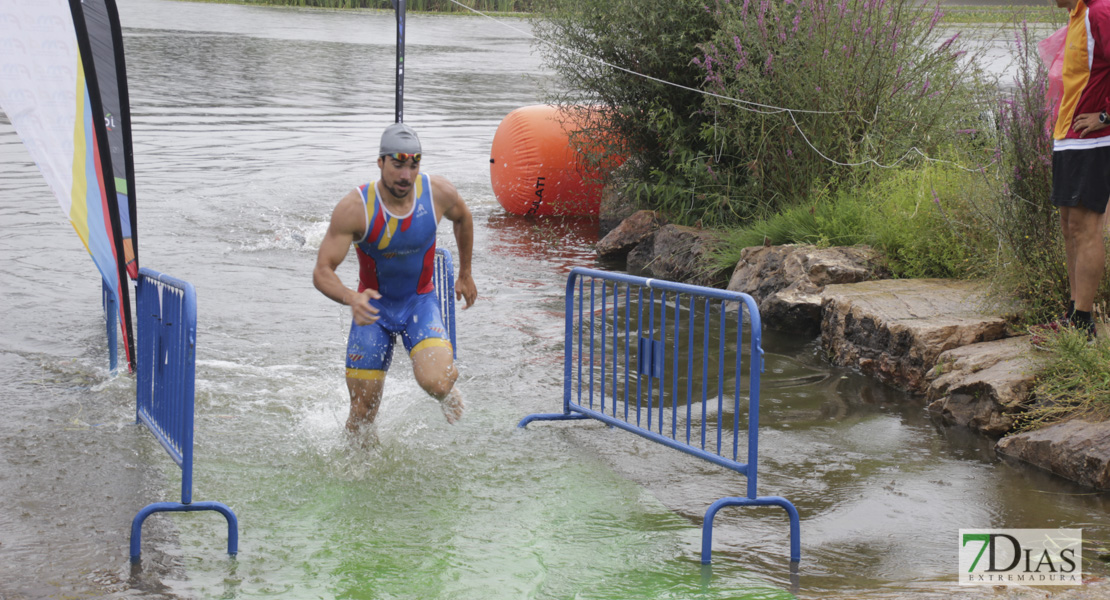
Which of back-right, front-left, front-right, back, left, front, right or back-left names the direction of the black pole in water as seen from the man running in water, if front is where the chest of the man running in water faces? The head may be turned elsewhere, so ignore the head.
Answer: back

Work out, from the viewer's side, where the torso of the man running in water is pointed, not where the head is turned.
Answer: toward the camera

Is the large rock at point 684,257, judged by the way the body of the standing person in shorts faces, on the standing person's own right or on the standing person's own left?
on the standing person's own right

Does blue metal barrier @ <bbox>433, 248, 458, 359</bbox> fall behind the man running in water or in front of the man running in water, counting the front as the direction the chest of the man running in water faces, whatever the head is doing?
behind

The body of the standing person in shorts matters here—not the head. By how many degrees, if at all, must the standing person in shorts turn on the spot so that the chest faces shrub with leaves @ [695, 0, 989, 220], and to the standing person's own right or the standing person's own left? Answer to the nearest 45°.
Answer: approximately 90° to the standing person's own right

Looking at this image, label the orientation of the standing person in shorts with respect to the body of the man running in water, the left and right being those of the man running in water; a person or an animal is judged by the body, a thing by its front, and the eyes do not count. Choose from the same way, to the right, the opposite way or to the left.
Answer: to the right

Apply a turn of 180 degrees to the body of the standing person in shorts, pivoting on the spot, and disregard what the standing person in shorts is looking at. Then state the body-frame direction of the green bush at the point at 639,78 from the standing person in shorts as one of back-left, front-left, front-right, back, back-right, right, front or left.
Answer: left

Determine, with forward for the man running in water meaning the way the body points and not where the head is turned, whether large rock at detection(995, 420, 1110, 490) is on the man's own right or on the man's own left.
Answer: on the man's own left

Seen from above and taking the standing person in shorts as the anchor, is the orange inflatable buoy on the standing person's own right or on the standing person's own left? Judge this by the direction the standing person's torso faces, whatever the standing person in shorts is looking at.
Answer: on the standing person's own right

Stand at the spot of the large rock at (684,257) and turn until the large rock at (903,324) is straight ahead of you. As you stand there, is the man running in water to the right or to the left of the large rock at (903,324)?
right

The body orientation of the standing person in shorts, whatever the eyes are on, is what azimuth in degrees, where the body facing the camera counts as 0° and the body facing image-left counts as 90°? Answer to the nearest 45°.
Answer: approximately 45°

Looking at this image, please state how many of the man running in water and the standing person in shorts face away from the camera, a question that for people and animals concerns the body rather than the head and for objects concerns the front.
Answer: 0
